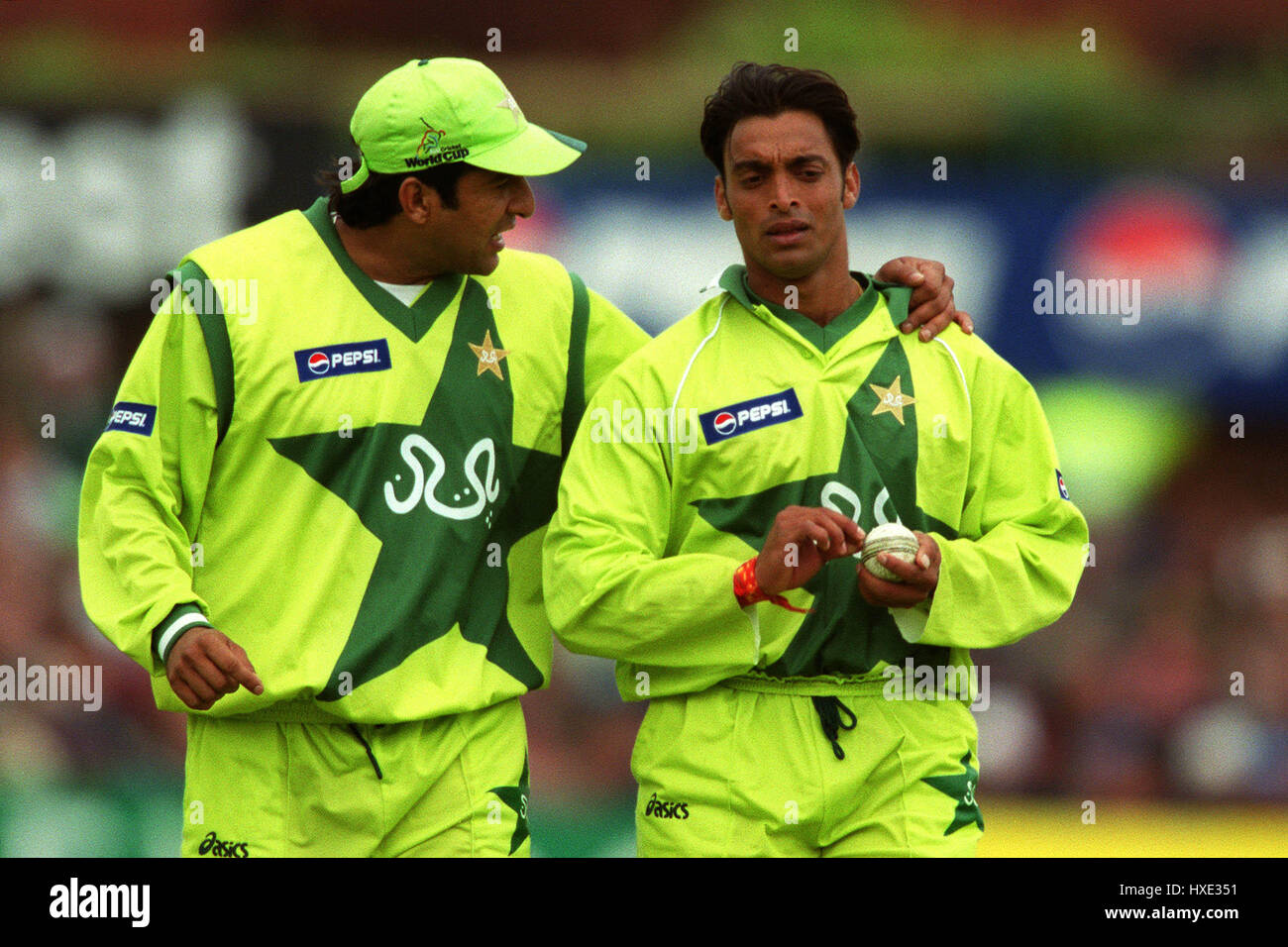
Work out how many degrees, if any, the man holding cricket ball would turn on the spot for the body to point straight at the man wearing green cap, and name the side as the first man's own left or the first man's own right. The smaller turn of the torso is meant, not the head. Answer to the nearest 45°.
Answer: approximately 90° to the first man's own right

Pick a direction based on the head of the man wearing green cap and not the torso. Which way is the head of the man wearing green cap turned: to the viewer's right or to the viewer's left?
to the viewer's right

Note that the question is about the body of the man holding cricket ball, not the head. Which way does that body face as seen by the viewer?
toward the camera

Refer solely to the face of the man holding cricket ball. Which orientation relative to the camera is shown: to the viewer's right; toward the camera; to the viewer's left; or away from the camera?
toward the camera
